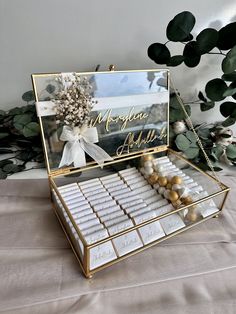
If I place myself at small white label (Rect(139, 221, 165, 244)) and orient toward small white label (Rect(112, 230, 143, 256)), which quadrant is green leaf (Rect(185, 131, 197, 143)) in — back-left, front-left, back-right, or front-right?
back-right

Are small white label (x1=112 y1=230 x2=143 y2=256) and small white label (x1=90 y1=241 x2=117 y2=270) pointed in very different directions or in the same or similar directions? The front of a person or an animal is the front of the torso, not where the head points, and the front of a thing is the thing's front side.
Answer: same or similar directions

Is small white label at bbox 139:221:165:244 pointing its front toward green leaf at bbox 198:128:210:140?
no

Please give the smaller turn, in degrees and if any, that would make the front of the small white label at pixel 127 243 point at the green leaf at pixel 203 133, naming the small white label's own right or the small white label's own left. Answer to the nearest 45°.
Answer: approximately 135° to the small white label's own left

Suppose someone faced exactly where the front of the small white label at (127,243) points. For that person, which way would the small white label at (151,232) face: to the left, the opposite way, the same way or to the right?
the same way

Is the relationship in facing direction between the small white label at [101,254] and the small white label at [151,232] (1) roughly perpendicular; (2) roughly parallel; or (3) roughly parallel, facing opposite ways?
roughly parallel

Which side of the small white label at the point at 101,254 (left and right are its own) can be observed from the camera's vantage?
front

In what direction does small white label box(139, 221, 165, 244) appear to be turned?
toward the camera

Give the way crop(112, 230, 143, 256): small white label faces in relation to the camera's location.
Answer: facing the viewer

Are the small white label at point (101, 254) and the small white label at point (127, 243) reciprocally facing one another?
no

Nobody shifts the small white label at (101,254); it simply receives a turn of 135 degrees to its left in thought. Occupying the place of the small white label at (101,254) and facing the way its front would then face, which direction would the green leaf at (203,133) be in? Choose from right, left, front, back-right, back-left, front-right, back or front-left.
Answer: front
